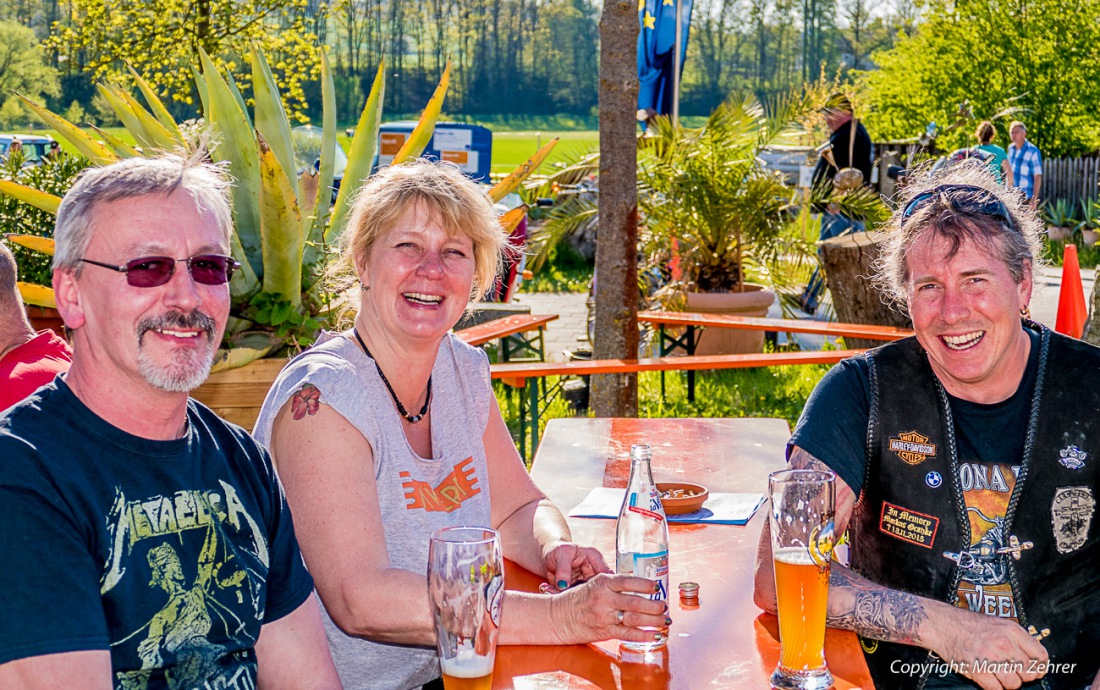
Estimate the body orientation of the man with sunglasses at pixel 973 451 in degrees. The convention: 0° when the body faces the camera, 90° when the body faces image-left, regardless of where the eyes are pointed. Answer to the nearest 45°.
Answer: approximately 0°

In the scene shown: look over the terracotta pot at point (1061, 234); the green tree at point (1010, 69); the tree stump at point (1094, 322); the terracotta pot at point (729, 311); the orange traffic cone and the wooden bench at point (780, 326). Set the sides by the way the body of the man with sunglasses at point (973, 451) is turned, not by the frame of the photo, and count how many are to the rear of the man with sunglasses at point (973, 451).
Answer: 6

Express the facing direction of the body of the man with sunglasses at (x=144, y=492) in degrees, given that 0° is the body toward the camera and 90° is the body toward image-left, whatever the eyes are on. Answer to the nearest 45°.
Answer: approximately 315°

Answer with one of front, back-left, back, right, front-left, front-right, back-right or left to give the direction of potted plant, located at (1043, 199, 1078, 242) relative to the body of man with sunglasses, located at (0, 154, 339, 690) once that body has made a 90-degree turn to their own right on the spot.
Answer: back

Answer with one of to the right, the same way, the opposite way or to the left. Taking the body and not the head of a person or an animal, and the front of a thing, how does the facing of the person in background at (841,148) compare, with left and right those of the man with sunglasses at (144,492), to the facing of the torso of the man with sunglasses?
the opposite way

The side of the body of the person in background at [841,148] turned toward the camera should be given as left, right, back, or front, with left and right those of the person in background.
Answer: left

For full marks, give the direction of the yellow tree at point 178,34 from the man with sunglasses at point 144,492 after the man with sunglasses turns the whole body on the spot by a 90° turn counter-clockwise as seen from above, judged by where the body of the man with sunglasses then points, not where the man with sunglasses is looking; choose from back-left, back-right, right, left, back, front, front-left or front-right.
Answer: front-left
